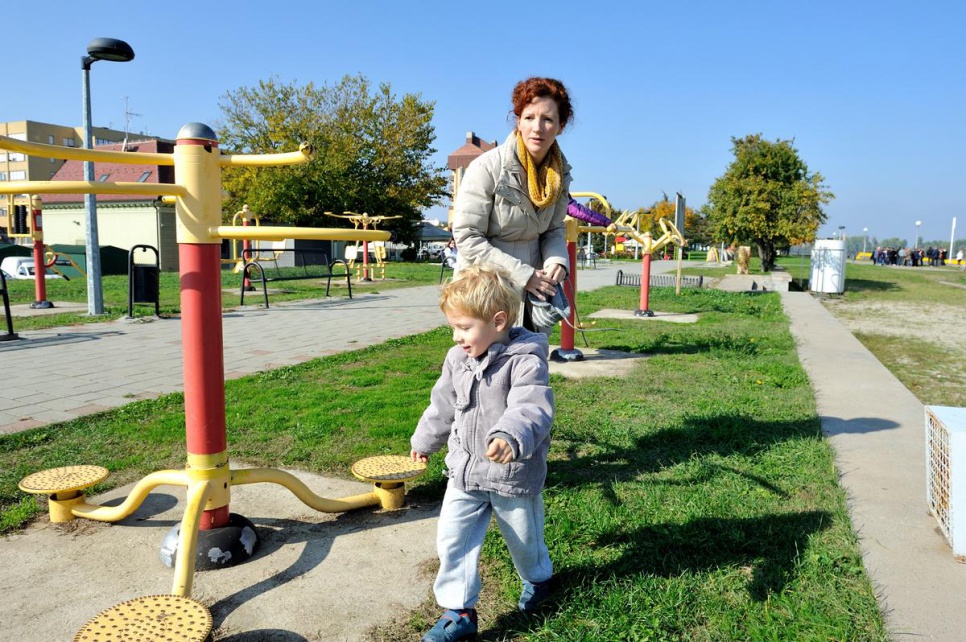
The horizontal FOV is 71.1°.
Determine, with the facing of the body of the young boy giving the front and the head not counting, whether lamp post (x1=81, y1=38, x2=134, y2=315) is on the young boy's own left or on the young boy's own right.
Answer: on the young boy's own right

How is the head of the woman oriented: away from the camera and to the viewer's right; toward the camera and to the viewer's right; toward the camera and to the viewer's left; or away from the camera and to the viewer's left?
toward the camera and to the viewer's left

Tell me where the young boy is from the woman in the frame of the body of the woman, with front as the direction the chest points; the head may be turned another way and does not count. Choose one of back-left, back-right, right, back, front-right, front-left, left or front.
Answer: front-right

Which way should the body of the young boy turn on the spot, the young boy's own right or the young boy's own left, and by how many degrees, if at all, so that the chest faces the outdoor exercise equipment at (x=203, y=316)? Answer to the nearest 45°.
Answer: approximately 45° to the young boy's own right

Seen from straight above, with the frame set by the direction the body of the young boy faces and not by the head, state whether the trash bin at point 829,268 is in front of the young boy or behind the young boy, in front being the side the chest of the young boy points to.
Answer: behind

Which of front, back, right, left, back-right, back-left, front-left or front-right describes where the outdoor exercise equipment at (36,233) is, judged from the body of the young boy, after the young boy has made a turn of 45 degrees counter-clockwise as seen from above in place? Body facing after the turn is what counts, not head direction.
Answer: back-right

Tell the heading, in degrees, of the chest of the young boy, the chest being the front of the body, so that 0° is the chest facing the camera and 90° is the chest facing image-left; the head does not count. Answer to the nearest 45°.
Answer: approximately 45°

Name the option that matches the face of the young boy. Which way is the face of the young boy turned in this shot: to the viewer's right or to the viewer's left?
to the viewer's left

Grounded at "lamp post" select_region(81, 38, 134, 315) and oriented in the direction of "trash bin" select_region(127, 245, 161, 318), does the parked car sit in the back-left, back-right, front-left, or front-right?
back-left

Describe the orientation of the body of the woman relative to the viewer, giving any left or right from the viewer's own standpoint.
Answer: facing the viewer and to the right of the viewer

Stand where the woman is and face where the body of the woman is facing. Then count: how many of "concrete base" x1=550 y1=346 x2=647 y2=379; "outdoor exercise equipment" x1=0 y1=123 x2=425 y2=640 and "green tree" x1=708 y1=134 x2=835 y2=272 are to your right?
1

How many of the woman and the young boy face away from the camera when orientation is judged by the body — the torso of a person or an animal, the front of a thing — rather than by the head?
0
